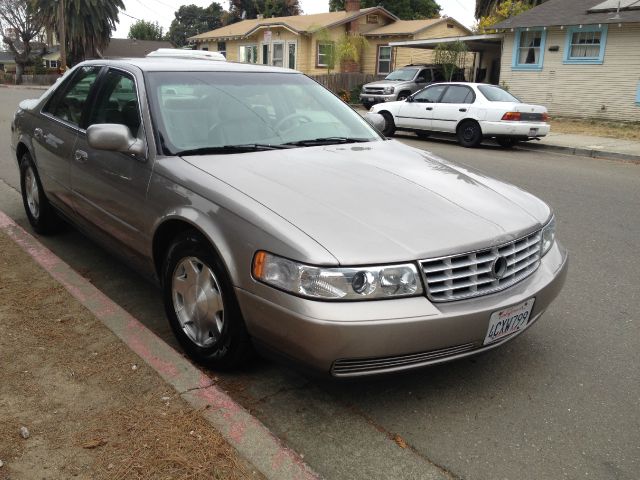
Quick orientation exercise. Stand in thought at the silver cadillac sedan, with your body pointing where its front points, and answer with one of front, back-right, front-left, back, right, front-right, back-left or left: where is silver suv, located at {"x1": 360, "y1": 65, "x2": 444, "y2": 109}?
back-left

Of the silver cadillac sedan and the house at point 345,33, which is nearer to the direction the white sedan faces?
the house

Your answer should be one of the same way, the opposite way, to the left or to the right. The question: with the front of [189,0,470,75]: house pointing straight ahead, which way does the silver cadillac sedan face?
to the left

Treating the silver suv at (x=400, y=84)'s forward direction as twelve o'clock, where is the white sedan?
The white sedan is roughly at 10 o'clock from the silver suv.

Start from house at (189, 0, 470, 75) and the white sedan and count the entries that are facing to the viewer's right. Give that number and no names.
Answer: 0

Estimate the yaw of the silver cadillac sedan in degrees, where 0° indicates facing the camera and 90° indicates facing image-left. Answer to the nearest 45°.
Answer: approximately 315°

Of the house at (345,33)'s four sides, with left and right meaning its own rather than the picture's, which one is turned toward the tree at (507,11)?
left

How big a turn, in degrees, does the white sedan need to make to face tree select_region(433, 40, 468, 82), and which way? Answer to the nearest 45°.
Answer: approximately 45° to its right

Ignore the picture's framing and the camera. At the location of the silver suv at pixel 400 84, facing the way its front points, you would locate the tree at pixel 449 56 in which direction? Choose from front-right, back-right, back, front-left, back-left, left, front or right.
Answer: back

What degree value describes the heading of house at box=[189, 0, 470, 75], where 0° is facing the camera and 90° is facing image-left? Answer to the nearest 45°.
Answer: approximately 45°

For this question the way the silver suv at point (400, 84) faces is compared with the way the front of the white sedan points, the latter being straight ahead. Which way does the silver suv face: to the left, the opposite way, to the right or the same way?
to the left

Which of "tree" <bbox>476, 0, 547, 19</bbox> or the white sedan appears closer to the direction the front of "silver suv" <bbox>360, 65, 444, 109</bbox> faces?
the white sedan

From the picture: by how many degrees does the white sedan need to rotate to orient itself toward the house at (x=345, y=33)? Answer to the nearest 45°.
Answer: approximately 45° to its right

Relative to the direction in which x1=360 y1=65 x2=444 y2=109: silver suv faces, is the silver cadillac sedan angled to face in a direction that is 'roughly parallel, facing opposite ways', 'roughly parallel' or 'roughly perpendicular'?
roughly perpendicular

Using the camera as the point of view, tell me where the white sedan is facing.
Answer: facing away from the viewer and to the left of the viewer

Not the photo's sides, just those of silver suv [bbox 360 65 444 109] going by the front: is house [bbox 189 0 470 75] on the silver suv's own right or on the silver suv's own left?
on the silver suv's own right
